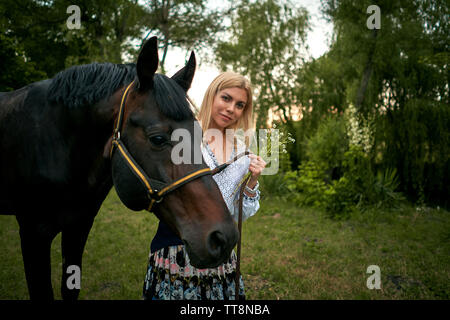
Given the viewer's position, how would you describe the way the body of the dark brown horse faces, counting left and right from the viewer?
facing to the right of the viewer
